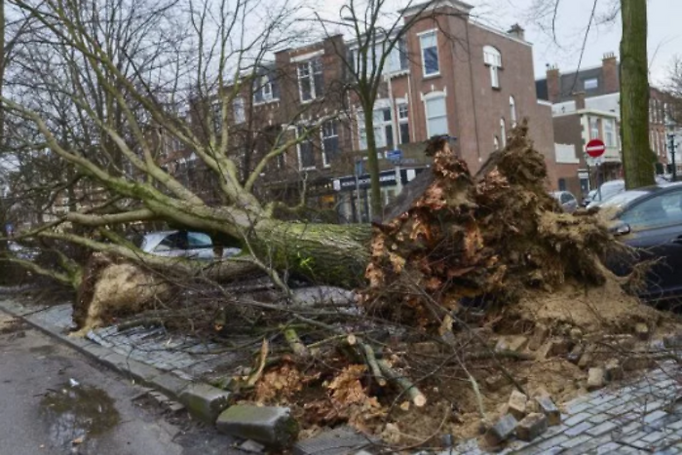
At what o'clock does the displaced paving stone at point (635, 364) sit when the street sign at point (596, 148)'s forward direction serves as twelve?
The displaced paving stone is roughly at 12 o'clock from the street sign.

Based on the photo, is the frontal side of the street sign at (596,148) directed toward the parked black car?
yes

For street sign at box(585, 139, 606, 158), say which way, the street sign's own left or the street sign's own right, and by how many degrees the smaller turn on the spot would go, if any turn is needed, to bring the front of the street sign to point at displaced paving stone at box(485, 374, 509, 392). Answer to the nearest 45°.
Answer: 0° — it already faces it

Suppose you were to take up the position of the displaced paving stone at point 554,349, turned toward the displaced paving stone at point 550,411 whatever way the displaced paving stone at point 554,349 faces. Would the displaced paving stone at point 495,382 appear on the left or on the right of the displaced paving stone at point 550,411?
right

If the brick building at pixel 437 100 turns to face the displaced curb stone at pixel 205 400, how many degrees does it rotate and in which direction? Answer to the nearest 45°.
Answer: approximately 45° to its left

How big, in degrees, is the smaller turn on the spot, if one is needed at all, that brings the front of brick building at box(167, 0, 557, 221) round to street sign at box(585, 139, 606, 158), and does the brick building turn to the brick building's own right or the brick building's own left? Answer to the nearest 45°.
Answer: approximately 45° to the brick building's own left

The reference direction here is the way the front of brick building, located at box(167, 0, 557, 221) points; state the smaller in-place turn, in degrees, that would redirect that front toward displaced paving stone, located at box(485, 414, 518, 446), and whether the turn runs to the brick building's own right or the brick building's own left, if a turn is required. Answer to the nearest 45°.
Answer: approximately 45° to the brick building's own left

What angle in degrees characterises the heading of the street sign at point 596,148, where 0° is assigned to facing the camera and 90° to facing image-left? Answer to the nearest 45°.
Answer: approximately 0°

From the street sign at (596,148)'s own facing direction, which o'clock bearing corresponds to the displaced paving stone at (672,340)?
The displaced paving stone is roughly at 12 o'clock from the street sign.
